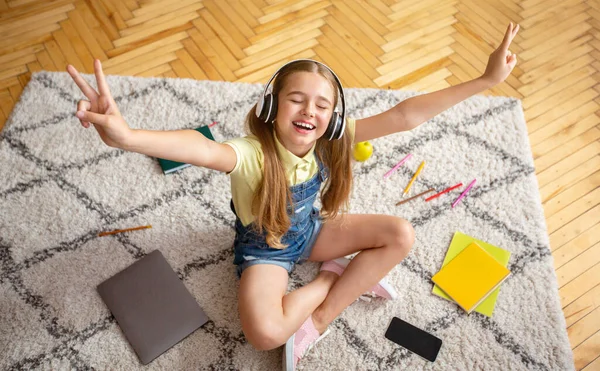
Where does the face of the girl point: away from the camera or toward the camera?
toward the camera

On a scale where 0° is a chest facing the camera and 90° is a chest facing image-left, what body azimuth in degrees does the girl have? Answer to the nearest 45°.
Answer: approximately 315°
